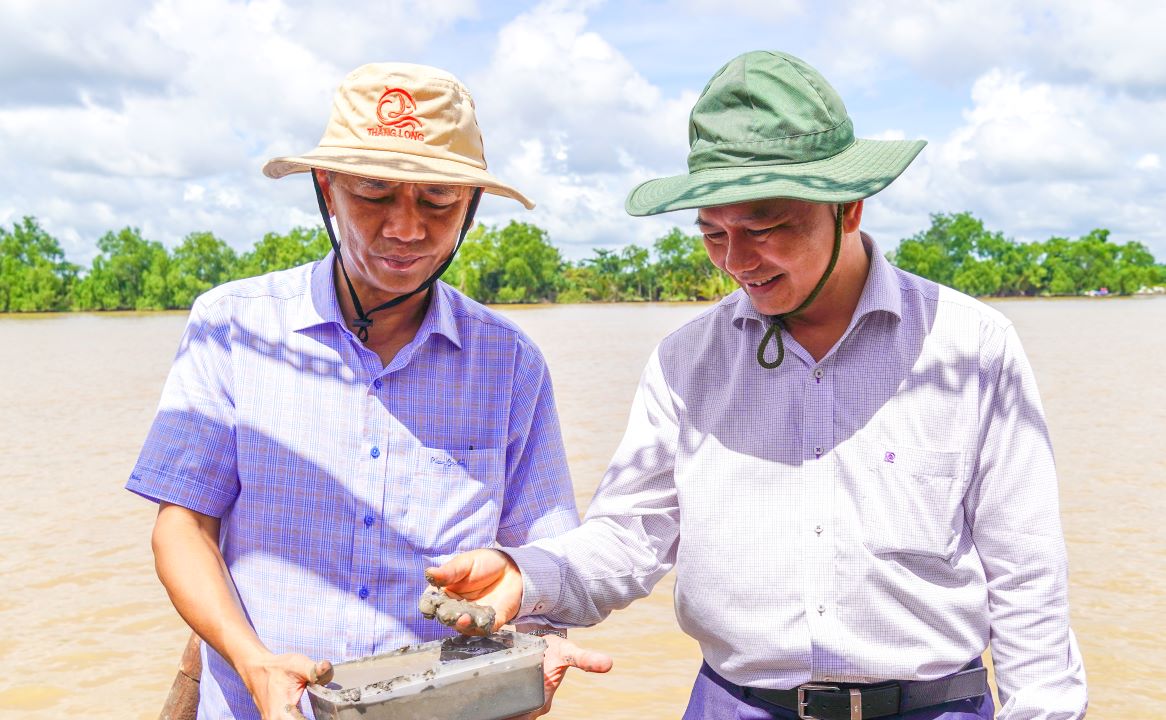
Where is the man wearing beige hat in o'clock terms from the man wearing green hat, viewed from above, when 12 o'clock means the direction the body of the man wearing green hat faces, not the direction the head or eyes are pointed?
The man wearing beige hat is roughly at 3 o'clock from the man wearing green hat.

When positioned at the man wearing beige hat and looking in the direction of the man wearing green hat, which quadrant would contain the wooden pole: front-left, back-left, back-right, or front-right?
back-left

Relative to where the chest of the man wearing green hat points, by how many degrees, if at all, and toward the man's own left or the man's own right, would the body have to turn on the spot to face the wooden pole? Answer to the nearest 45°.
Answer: approximately 90° to the man's own right

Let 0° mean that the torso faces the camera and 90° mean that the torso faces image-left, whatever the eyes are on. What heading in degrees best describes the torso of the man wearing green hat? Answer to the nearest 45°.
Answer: approximately 0°

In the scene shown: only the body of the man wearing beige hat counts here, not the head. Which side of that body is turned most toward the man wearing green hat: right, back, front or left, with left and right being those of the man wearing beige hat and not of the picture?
left

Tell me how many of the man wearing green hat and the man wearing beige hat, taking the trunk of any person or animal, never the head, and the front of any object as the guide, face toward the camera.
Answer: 2

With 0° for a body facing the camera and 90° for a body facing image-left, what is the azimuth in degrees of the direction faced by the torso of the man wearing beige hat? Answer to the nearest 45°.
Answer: approximately 0°
